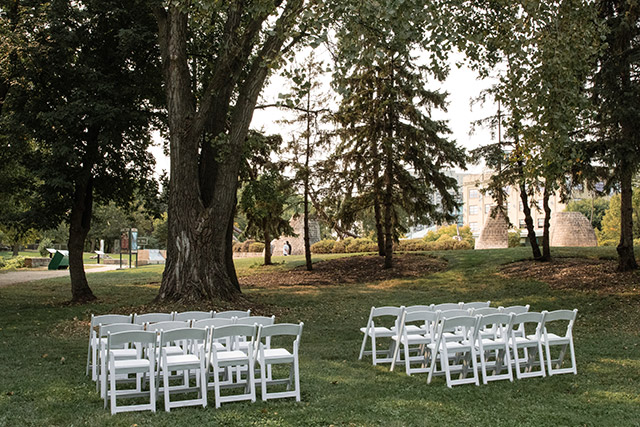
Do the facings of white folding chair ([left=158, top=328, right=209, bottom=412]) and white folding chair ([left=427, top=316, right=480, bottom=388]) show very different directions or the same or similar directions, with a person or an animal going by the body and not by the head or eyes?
same or similar directions

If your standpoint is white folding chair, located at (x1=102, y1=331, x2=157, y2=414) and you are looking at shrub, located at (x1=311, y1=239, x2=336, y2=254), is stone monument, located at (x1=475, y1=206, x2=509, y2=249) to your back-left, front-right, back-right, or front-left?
front-right

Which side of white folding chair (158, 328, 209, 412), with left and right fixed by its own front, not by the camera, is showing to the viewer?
back

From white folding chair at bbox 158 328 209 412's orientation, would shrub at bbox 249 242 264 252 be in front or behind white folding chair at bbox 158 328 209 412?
in front

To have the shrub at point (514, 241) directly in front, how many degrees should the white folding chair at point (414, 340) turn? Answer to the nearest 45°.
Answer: approximately 45° to its right

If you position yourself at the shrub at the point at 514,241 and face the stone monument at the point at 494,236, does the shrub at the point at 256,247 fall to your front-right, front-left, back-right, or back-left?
front-right

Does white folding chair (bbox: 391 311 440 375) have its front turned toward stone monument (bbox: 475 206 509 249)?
no

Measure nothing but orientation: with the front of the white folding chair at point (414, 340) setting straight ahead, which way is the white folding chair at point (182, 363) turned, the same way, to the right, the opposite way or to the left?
the same way

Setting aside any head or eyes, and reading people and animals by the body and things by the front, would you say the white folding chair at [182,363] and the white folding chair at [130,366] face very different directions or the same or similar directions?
same or similar directions

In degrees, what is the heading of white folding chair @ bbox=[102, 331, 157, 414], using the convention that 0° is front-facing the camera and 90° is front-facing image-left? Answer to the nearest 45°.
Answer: approximately 180°

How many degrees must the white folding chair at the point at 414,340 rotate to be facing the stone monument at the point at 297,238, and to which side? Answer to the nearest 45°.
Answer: approximately 45° to its right
